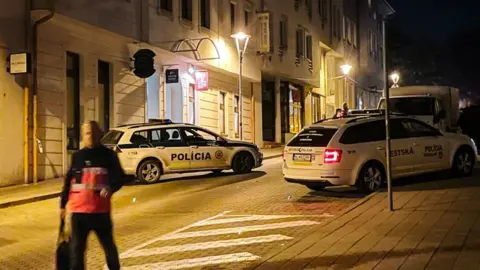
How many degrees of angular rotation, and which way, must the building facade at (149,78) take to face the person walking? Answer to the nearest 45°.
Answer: approximately 45° to its right

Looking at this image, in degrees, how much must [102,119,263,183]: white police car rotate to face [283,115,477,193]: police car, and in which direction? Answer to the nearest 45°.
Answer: approximately 45° to its right

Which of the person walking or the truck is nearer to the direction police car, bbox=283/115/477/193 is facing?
the truck

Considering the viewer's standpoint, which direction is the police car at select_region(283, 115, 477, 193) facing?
facing away from the viewer and to the right of the viewer

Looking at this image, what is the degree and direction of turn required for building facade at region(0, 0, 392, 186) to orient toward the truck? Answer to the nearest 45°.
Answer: approximately 45° to its left

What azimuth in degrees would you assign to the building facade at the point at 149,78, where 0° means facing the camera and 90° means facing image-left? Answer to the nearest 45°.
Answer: approximately 315°

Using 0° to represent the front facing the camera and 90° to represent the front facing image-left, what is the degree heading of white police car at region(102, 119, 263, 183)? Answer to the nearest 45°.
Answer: approximately 270°
